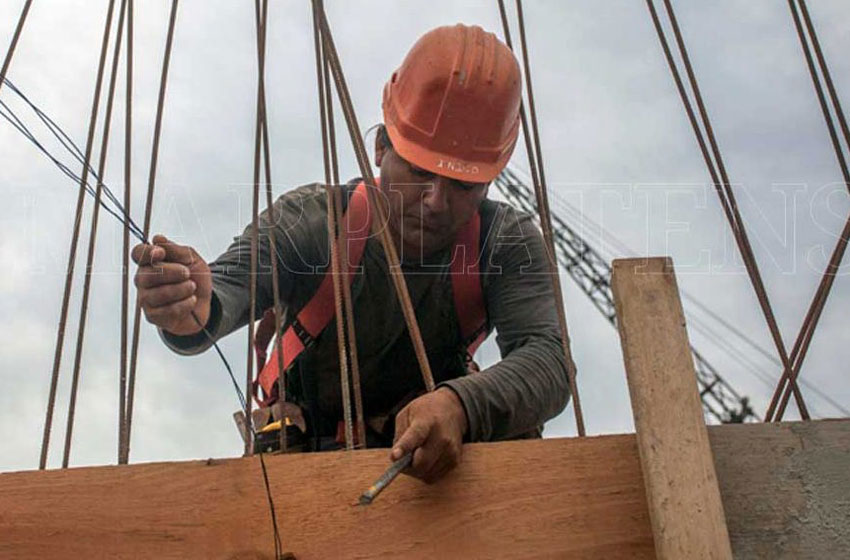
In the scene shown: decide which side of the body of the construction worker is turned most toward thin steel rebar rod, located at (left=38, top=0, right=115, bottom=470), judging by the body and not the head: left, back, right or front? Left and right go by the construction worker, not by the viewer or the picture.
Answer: right

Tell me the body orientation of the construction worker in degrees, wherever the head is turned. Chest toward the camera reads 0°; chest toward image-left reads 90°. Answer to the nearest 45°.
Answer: approximately 0°

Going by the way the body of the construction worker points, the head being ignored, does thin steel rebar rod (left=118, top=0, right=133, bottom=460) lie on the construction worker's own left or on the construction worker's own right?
on the construction worker's own right

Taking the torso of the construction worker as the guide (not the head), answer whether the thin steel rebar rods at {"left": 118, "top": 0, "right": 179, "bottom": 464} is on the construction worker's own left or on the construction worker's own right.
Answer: on the construction worker's own right

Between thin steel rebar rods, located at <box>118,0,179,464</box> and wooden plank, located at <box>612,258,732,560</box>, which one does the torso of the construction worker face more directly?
the wooden plank

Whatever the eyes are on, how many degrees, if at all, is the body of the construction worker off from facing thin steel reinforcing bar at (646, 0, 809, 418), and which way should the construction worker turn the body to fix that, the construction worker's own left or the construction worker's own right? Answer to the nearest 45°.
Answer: approximately 90° to the construction worker's own left

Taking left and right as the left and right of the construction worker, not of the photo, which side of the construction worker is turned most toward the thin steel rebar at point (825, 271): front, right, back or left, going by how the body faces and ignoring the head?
left

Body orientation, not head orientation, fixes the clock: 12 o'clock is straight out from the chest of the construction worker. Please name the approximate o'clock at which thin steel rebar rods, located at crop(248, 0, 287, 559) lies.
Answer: The thin steel rebar rods is roughly at 2 o'clock from the construction worker.
